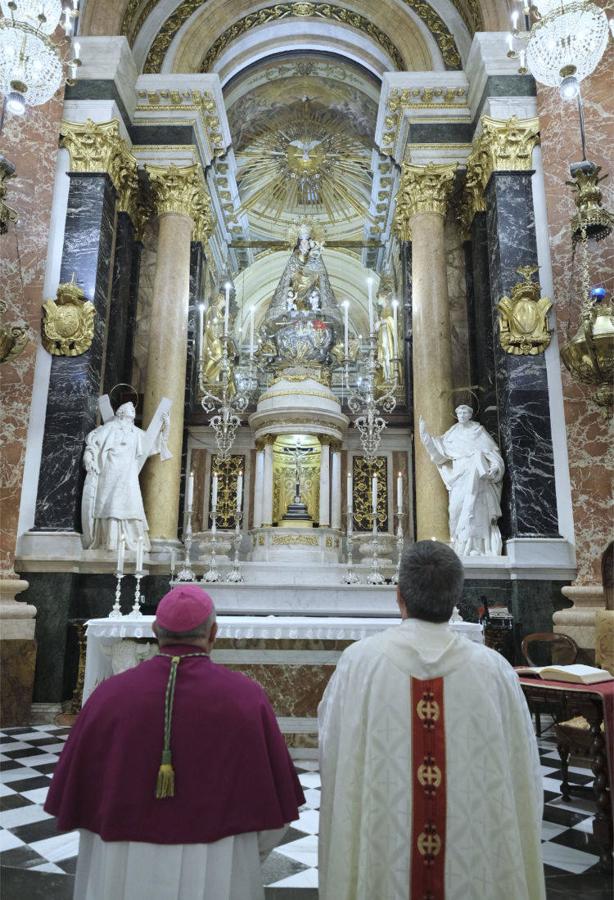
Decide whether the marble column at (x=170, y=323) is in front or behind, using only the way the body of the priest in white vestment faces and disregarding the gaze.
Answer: in front

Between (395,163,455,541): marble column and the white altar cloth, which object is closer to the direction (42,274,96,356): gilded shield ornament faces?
the white altar cloth

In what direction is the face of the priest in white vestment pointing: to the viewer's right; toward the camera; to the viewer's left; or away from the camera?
away from the camera

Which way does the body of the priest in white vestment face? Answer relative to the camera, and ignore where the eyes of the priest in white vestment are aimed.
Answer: away from the camera

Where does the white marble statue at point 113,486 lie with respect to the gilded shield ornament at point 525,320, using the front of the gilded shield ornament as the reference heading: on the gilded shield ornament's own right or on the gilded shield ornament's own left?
on the gilded shield ornament's own right

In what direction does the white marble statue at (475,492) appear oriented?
toward the camera

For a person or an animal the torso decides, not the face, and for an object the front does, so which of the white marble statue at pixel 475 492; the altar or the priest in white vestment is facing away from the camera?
the priest in white vestment

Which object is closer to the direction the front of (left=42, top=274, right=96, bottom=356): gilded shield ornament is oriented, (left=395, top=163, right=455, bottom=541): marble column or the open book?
the open book

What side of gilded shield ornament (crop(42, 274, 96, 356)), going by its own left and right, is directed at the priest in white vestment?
front

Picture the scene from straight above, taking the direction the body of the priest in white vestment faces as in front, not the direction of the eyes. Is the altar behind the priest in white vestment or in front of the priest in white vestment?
in front

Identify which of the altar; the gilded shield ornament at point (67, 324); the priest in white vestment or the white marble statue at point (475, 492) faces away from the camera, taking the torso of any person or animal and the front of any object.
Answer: the priest in white vestment

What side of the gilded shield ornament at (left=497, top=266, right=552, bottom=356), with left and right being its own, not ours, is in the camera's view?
front

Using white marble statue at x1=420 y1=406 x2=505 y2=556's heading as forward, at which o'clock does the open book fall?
The open book is roughly at 12 o'clock from the white marble statue.

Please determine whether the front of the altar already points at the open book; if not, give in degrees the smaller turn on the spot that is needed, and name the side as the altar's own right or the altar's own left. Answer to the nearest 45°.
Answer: approximately 45° to the altar's own left
